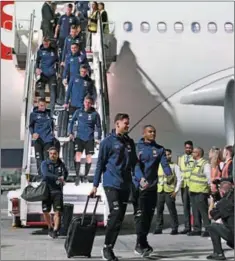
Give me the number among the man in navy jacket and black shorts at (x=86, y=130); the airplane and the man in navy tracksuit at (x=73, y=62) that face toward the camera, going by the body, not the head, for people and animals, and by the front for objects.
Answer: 2

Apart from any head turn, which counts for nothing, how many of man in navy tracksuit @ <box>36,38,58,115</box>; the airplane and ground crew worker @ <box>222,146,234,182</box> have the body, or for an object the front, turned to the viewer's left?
2

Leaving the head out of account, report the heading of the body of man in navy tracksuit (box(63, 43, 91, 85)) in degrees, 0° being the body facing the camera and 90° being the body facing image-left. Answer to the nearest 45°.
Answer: approximately 0°

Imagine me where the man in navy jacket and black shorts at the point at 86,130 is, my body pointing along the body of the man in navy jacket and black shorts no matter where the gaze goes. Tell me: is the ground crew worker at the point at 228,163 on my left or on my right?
on my left

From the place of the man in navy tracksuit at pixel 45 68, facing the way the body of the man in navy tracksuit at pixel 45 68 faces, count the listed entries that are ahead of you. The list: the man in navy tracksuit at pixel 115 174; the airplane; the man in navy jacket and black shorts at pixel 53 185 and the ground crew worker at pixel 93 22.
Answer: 2

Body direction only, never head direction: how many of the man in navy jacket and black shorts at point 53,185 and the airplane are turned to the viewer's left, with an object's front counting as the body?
1
